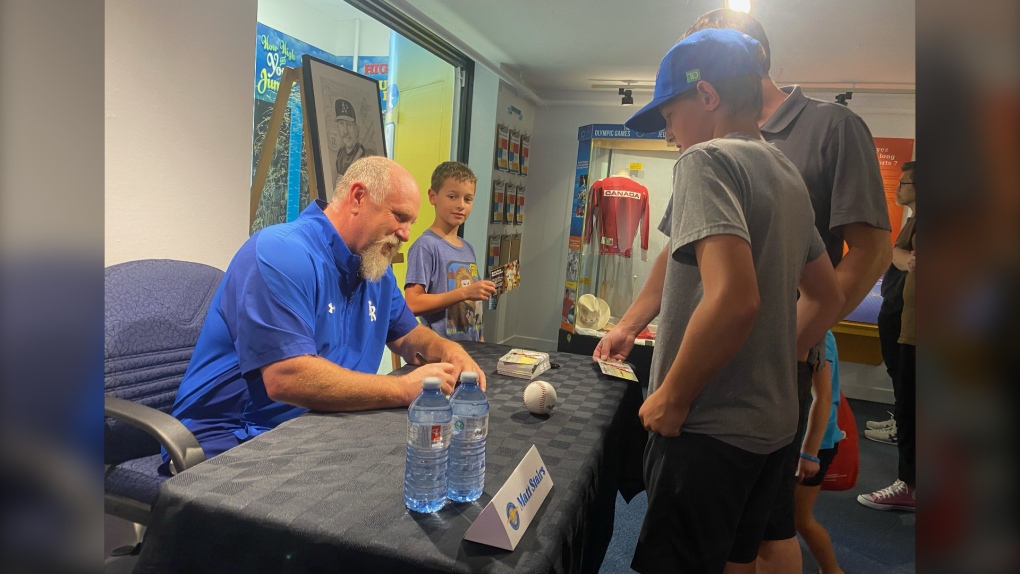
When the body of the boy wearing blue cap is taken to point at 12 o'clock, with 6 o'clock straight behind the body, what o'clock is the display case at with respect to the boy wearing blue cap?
The display case is roughly at 1 o'clock from the boy wearing blue cap.

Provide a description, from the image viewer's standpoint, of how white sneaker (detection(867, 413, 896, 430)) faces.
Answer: facing to the left of the viewer

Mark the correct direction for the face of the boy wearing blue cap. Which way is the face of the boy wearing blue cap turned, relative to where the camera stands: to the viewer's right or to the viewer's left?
to the viewer's left

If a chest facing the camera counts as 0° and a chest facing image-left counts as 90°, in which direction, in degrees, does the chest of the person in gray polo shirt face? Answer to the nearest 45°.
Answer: approximately 45°

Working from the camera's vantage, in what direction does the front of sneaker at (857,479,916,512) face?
facing to the left of the viewer

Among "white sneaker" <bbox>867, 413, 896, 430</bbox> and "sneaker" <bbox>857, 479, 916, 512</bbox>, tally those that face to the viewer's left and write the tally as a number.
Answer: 2

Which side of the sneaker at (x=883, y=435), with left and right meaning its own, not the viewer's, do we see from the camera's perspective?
left

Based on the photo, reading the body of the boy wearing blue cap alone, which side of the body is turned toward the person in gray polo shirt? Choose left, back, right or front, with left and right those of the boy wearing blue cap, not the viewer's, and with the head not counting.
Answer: right

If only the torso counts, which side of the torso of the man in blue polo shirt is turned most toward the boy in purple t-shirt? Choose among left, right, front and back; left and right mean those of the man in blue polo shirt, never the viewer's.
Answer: left
